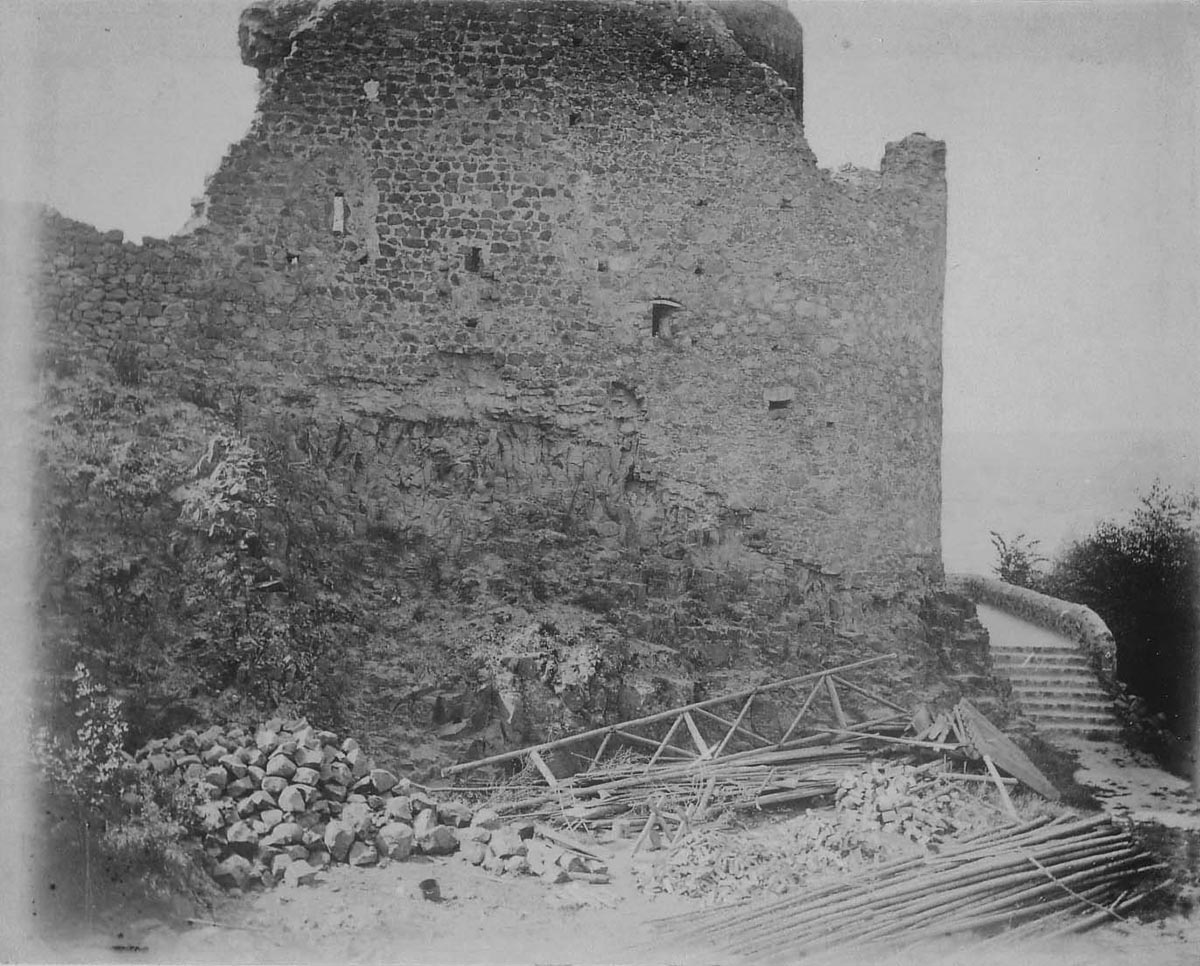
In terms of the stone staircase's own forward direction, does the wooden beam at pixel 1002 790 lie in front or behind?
in front

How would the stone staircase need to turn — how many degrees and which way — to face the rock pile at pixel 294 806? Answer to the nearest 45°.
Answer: approximately 45° to its right

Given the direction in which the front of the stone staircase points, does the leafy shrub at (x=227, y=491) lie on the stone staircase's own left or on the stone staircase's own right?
on the stone staircase's own right

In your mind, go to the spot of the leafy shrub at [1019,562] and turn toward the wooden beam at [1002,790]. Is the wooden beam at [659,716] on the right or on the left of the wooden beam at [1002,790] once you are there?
right

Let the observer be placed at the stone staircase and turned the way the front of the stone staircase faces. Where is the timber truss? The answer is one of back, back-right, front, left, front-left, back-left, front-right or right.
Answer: front-right

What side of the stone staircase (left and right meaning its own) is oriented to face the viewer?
front

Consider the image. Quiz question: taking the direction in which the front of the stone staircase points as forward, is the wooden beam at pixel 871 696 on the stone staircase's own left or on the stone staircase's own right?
on the stone staircase's own right

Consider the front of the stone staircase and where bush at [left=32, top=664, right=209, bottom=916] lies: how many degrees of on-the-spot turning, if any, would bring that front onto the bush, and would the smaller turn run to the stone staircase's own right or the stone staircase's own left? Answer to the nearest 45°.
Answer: approximately 45° to the stone staircase's own right
